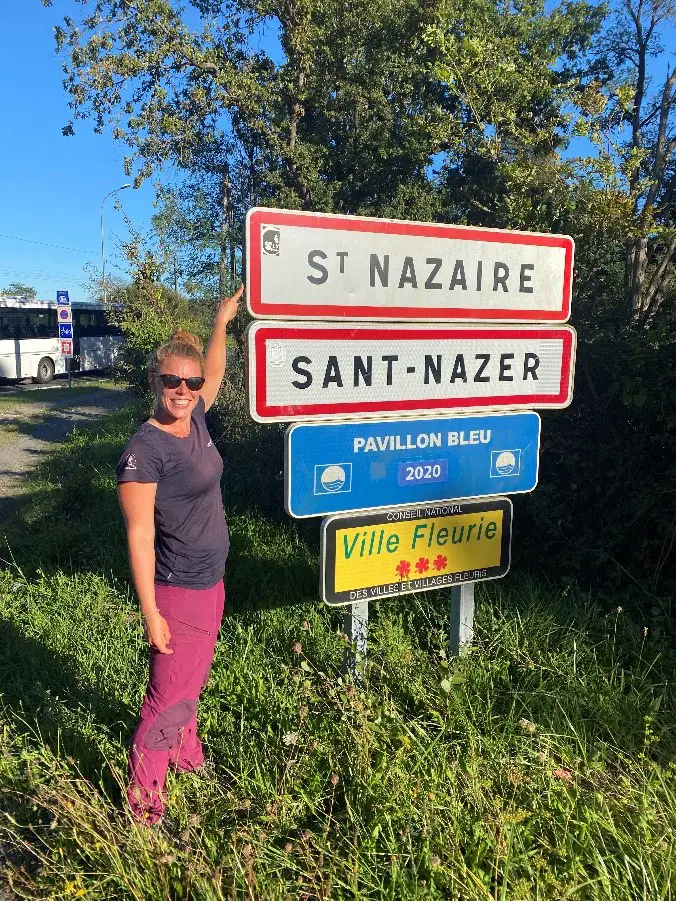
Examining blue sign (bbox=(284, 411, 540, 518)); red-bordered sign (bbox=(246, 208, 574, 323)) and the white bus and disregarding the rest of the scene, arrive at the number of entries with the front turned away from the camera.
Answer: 0

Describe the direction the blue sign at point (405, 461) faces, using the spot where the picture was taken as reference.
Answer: facing the viewer and to the right of the viewer

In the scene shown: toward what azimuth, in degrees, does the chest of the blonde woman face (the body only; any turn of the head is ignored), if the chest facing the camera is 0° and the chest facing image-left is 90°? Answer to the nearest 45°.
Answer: approximately 315°

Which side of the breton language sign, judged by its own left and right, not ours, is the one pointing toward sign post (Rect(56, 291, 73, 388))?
back

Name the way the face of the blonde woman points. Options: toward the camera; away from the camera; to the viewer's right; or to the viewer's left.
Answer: toward the camera

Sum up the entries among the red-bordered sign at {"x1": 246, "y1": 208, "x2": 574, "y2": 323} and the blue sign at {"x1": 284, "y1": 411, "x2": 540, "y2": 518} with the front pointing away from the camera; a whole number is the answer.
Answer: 0

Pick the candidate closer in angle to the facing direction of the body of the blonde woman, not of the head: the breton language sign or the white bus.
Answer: the breton language sign

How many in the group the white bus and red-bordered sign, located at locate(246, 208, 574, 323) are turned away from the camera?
0

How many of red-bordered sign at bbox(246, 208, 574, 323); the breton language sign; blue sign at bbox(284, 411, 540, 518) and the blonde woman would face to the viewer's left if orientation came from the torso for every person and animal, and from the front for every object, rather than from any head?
0

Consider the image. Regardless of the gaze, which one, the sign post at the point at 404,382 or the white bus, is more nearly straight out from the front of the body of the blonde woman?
the sign post

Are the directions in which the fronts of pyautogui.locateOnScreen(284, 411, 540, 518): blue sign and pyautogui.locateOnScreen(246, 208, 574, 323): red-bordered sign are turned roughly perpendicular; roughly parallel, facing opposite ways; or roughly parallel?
roughly parallel

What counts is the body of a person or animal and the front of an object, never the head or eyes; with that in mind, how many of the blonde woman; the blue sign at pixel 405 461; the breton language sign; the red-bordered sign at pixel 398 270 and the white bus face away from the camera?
0

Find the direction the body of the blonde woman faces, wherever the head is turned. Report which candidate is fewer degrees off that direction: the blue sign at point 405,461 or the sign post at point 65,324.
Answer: the blue sign
